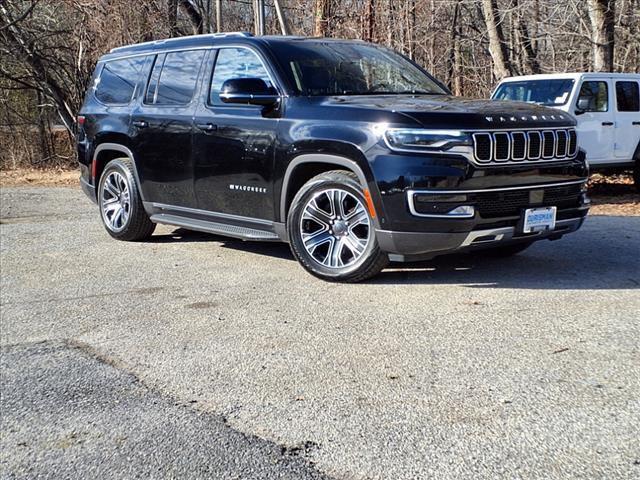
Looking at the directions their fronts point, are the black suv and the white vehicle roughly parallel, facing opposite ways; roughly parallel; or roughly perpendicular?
roughly perpendicular

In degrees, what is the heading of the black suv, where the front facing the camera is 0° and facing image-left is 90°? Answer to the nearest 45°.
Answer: approximately 315°

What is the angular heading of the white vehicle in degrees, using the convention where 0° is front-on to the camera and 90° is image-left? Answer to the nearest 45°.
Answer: approximately 45°

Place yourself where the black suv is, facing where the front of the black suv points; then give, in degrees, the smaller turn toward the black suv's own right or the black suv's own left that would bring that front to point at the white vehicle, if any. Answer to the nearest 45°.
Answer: approximately 90° to the black suv's own left
